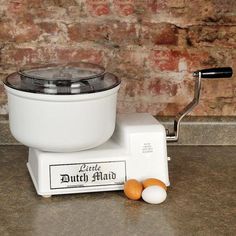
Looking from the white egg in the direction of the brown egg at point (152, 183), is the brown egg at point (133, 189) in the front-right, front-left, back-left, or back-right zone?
front-left

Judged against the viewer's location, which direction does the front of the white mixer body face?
facing the viewer

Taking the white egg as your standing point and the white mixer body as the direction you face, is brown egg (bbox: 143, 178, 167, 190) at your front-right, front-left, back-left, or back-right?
front-right
